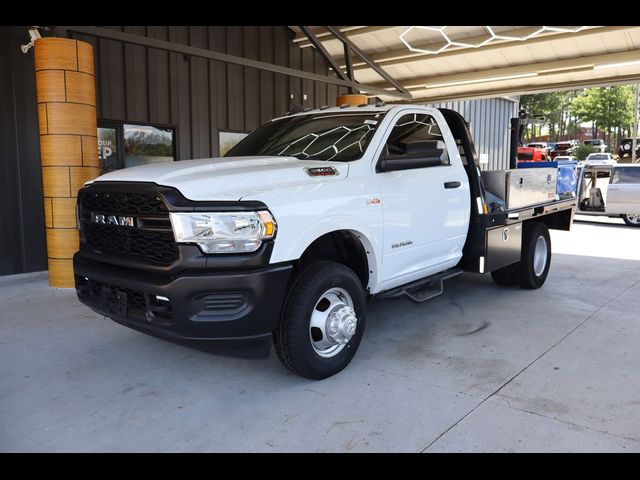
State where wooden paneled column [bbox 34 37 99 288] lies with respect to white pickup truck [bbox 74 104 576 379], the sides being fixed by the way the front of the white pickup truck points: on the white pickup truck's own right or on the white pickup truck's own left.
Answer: on the white pickup truck's own right

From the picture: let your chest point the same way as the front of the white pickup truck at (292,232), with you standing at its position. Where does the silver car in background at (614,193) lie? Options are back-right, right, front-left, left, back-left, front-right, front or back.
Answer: back

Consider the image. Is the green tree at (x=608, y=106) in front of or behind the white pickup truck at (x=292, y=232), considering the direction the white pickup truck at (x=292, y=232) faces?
behind

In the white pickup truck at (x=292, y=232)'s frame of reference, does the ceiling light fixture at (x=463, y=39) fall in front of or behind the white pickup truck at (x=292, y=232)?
behind

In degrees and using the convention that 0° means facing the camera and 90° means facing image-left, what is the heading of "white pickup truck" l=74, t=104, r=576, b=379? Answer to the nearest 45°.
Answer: approximately 45°

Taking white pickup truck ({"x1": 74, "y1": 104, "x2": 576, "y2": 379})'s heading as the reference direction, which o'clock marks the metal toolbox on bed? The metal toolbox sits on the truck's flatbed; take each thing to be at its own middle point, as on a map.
The metal toolbox on bed is roughly at 6 o'clock from the white pickup truck.
